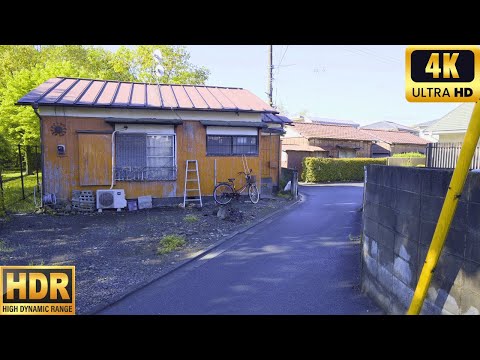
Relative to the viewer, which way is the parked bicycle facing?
to the viewer's right

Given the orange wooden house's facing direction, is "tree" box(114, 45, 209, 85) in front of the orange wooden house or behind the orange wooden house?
behind

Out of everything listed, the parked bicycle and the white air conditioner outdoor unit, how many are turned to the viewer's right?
1

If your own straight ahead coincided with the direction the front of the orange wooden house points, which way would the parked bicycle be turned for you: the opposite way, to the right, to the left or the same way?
to the left

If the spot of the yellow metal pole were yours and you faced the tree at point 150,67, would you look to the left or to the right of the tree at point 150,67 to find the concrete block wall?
right

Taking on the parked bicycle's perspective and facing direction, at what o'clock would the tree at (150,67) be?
The tree is roughly at 8 o'clock from the parked bicycle.

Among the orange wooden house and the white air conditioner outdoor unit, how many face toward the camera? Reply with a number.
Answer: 2

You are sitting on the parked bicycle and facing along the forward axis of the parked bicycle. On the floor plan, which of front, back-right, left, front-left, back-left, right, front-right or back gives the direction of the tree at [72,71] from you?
back-left

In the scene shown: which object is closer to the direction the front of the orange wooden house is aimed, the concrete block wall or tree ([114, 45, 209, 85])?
the concrete block wall

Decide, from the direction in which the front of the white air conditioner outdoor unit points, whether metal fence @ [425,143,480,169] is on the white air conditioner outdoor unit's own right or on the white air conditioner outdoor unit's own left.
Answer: on the white air conditioner outdoor unit's own left

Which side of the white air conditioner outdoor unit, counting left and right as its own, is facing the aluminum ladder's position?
left

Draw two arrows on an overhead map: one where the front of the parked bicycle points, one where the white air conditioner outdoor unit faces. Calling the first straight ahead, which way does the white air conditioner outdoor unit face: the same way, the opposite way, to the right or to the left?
to the right

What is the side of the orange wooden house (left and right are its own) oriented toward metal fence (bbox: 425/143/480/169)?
left

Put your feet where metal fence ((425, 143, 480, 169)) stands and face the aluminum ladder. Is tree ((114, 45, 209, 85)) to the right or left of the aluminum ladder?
right
